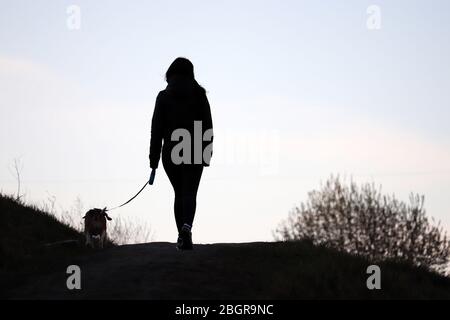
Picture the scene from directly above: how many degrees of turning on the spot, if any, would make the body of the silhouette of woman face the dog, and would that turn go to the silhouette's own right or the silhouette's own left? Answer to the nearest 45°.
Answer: approximately 45° to the silhouette's own left

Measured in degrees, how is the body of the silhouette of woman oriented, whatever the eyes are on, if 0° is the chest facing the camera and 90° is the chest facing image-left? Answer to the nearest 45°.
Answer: approximately 180°
